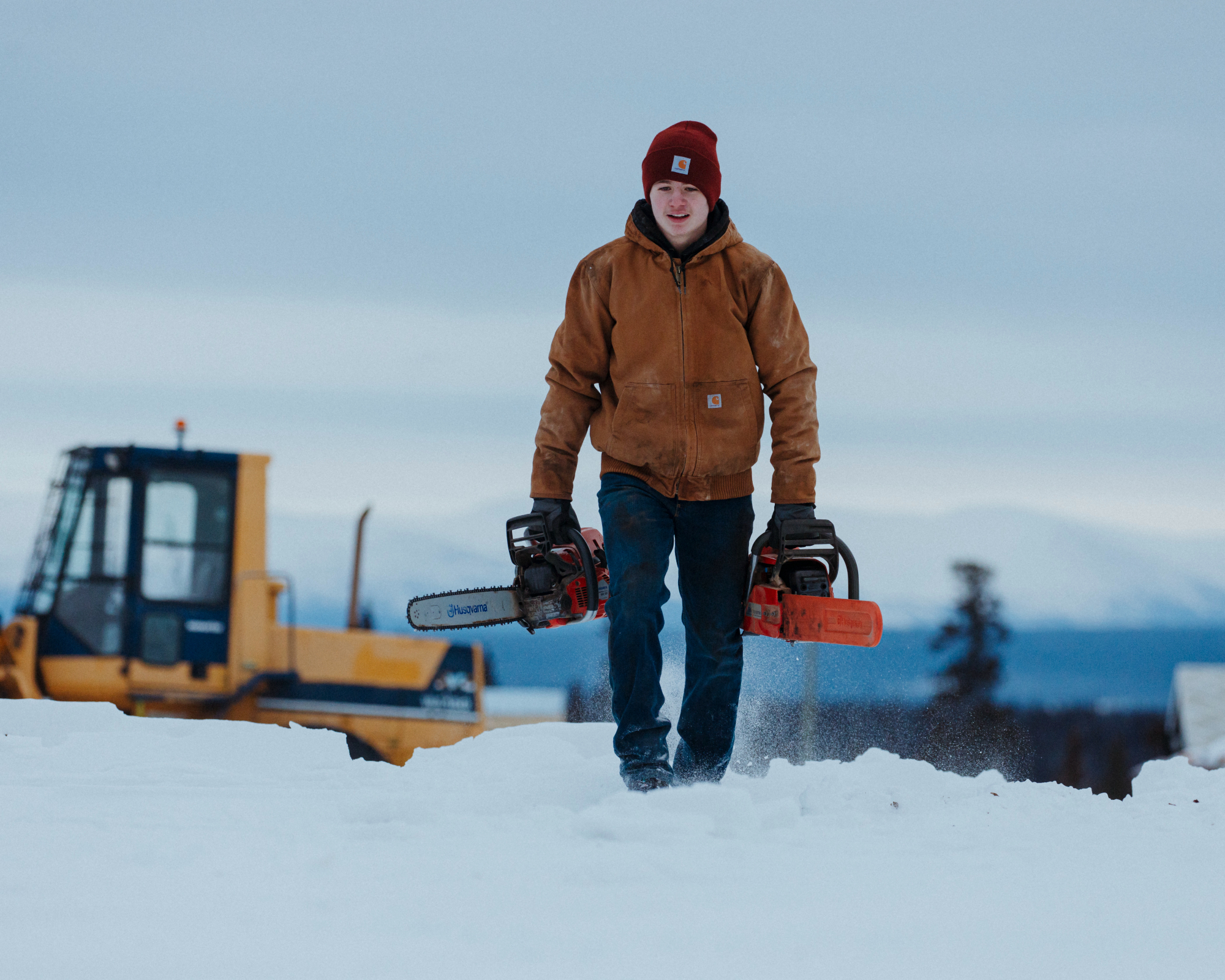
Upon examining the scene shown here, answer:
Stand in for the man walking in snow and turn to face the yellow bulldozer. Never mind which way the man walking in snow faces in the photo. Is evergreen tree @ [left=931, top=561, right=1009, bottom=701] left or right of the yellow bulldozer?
right

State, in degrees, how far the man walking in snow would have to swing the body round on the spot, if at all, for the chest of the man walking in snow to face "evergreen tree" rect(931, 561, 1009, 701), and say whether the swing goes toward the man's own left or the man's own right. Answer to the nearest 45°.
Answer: approximately 180°

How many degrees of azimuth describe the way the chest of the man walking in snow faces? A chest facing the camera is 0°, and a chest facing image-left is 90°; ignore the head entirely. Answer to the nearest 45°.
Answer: approximately 0°

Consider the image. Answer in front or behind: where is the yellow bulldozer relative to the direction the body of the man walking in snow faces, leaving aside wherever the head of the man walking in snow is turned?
behind

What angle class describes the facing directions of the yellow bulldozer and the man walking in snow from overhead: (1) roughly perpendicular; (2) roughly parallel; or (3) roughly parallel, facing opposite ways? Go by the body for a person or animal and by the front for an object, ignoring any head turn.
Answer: roughly perpendicular
